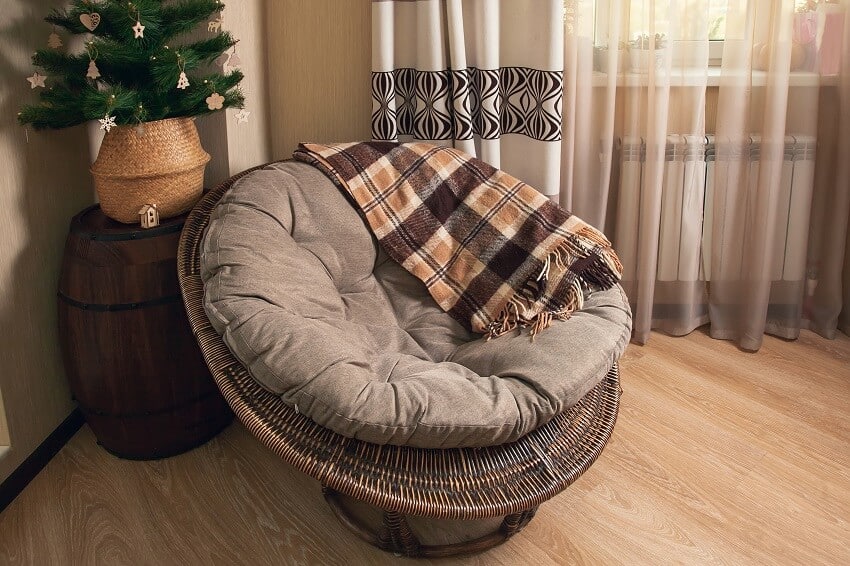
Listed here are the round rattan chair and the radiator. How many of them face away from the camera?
0

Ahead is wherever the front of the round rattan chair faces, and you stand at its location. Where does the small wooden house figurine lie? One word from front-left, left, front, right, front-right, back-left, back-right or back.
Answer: back

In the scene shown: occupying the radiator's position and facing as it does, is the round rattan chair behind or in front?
in front

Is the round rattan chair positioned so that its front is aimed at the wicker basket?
no

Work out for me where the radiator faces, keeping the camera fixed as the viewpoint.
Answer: facing the viewer

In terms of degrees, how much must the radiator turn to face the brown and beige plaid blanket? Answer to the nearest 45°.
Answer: approximately 45° to its right

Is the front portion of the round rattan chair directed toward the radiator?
no

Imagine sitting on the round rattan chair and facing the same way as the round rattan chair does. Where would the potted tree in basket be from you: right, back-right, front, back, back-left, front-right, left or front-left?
back

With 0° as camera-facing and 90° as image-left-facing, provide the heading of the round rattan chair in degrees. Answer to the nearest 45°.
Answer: approximately 315°

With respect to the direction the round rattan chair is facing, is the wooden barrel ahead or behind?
behind
